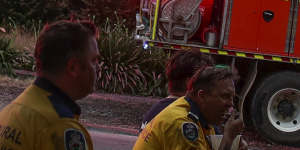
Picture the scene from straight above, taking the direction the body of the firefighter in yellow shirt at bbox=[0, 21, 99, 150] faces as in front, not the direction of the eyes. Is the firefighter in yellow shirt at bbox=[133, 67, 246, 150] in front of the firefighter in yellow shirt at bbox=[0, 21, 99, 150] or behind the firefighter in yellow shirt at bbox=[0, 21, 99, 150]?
in front

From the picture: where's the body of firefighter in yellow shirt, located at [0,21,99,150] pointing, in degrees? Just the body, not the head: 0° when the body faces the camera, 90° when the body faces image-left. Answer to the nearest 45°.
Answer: approximately 225°

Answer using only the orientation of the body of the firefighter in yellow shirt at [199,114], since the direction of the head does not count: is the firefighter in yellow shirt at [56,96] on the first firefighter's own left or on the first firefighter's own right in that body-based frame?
on the first firefighter's own right

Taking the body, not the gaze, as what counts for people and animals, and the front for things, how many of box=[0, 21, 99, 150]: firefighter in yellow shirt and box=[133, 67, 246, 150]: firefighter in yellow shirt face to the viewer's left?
0

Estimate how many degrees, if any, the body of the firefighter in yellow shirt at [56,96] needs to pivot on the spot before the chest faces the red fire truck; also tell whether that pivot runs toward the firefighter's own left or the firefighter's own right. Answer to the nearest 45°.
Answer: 0° — they already face it

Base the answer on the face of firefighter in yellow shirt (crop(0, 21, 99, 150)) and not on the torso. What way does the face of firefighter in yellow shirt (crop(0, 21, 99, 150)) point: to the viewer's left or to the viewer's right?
to the viewer's right
